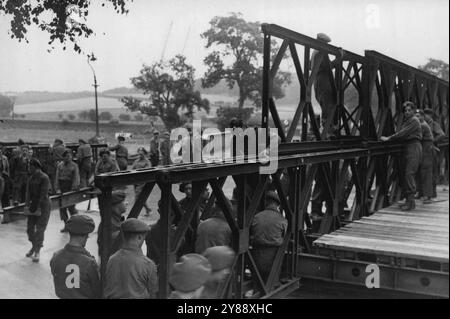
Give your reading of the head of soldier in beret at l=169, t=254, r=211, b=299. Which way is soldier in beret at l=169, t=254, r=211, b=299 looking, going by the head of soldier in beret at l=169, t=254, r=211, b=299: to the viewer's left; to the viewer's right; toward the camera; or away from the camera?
away from the camera

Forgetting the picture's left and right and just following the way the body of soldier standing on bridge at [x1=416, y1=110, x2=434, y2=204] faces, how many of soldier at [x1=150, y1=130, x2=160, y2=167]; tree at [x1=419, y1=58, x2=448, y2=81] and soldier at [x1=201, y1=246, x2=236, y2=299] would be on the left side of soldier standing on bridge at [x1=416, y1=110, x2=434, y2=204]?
1

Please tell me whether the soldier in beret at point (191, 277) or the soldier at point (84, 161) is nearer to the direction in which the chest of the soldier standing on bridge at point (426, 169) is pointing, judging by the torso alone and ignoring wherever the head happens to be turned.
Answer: the soldier

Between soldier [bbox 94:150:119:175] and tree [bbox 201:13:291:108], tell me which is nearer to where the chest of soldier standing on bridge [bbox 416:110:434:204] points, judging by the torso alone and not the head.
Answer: the soldier

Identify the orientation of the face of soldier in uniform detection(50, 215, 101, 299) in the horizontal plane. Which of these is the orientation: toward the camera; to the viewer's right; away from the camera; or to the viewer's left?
away from the camera

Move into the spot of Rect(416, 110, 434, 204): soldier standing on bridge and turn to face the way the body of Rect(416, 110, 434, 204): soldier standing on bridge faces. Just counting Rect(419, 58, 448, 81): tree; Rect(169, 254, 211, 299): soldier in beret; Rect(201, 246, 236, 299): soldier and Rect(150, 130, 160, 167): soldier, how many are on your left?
2

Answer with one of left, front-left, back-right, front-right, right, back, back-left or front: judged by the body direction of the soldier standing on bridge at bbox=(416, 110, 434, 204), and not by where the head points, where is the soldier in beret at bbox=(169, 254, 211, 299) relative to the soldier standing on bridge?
left

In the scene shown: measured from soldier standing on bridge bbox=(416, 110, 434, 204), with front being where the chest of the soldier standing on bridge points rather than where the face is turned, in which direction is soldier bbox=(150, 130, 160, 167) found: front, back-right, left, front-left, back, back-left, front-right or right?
front-right

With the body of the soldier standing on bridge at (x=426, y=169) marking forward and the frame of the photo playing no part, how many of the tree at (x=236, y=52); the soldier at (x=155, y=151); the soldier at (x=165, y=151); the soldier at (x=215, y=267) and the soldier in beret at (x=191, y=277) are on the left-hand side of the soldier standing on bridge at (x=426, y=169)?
2

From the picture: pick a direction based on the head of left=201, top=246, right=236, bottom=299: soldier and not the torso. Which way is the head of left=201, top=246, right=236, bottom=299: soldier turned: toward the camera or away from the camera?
away from the camera

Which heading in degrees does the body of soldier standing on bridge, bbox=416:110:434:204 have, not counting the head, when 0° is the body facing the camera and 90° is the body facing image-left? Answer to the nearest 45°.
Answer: approximately 90°

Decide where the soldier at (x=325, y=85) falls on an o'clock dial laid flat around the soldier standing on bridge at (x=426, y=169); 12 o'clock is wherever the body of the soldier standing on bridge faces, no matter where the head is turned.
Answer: The soldier is roughly at 11 o'clock from the soldier standing on bridge.
